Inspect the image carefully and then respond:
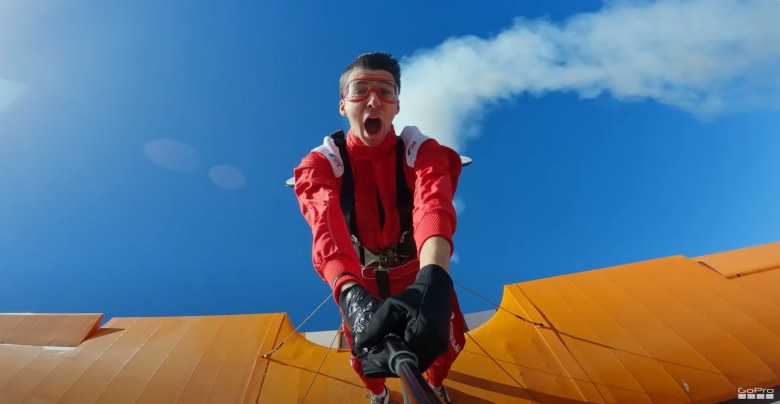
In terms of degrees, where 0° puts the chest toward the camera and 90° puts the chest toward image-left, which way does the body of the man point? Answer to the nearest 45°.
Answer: approximately 0°
